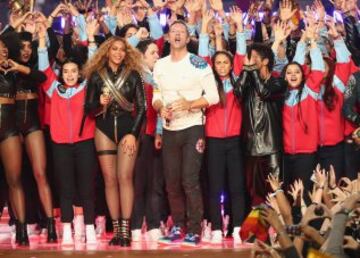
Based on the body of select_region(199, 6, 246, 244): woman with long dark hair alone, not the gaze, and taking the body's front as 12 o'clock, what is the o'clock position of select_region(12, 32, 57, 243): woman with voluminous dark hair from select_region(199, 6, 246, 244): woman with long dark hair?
select_region(12, 32, 57, 243): woman with voluminous dark hair is roughly at 3 o'clock from select_region(199, 6, 246, 244): woman with long dark hair.

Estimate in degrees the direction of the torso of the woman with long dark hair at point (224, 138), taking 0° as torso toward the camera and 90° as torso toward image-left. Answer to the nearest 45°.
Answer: approximately 0°

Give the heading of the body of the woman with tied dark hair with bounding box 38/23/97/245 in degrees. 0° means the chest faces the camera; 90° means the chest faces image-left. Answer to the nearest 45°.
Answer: approximately 0°

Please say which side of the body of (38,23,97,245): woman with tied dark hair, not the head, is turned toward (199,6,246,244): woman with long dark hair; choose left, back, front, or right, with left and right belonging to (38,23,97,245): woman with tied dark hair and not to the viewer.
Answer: left

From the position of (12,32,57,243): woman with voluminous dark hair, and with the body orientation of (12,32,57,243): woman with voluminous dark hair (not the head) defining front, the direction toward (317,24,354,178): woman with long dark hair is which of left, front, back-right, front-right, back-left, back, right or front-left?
left

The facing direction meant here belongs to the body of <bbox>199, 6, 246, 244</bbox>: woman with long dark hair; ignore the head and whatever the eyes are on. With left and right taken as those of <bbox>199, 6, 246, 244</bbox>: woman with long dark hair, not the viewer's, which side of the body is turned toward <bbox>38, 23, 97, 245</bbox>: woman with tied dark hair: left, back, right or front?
right

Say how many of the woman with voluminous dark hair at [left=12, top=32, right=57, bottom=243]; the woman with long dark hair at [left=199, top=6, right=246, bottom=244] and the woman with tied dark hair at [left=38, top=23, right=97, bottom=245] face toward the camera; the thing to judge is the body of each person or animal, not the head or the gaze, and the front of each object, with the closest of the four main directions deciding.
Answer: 3
